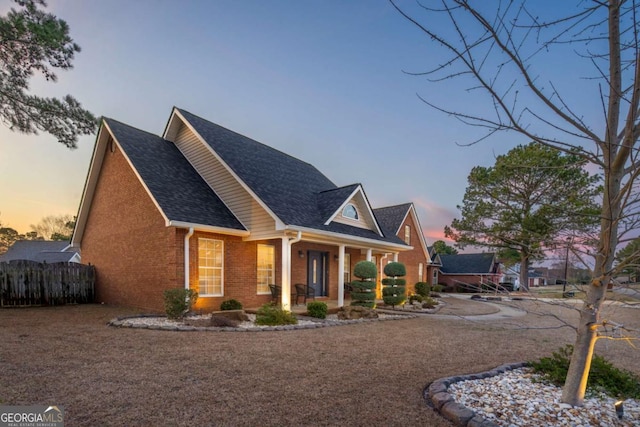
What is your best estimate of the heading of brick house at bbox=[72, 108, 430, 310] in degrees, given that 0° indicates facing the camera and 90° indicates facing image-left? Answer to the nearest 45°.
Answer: approximately 315°

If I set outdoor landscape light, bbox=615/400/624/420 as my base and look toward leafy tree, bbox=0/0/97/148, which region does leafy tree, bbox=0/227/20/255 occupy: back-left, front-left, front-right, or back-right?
front-right

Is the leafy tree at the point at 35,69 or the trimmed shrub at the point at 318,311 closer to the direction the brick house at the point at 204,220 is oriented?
the trimmed shrub

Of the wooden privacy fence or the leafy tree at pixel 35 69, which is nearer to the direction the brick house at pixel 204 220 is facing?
the leafy tree

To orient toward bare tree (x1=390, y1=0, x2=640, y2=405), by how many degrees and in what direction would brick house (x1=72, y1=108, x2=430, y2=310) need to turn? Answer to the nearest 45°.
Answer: approximately 45° to its right

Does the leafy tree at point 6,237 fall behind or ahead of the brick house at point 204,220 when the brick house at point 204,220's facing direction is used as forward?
behind

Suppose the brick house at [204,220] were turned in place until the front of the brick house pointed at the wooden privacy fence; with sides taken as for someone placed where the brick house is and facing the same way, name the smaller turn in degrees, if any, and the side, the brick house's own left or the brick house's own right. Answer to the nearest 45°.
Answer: approximately 135° to the brick house's own right

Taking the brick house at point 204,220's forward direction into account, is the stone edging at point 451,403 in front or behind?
in front

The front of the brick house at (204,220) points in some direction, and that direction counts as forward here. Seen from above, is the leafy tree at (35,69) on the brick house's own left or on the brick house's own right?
on the brick house's own right
